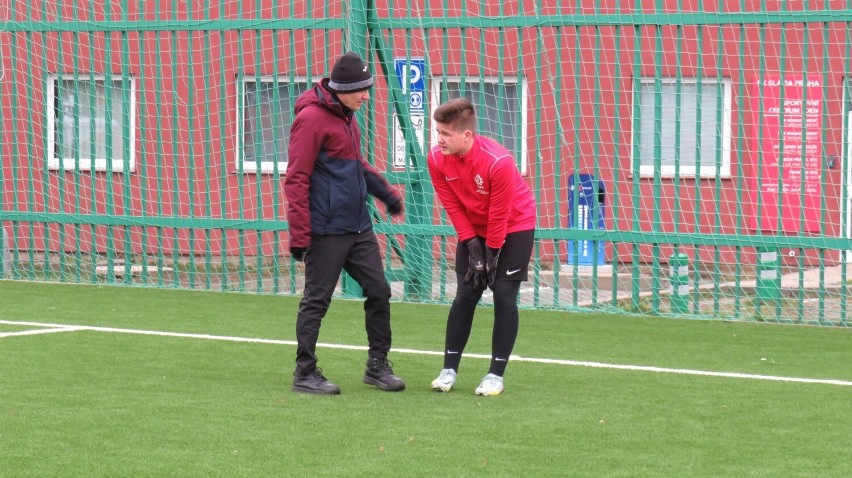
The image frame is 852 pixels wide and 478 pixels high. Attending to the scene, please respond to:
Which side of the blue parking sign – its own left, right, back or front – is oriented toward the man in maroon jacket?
front

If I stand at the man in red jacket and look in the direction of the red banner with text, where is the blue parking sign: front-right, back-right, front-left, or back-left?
front-left

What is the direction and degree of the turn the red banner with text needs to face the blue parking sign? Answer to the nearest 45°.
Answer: approximately 45° to its right

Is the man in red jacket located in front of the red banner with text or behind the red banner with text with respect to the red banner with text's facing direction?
in front

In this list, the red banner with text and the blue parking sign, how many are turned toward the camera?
2

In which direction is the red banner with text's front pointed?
toward the camera

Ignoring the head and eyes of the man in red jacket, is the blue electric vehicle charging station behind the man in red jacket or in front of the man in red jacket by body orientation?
behind

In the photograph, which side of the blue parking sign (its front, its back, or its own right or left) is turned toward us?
front

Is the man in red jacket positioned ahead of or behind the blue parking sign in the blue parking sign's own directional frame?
ahead

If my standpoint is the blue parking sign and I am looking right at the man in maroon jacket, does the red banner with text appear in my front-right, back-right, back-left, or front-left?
back-left

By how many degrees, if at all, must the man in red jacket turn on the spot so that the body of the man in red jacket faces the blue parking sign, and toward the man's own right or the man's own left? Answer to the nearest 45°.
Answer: approximately 135° to the man's own right

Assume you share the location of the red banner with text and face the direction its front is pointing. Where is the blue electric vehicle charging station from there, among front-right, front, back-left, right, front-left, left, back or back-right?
front-right

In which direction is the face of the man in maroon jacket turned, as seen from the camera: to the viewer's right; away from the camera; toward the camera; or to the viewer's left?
to the viewer's right

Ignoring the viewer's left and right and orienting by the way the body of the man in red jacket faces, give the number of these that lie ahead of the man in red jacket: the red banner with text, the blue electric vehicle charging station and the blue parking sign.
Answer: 0
